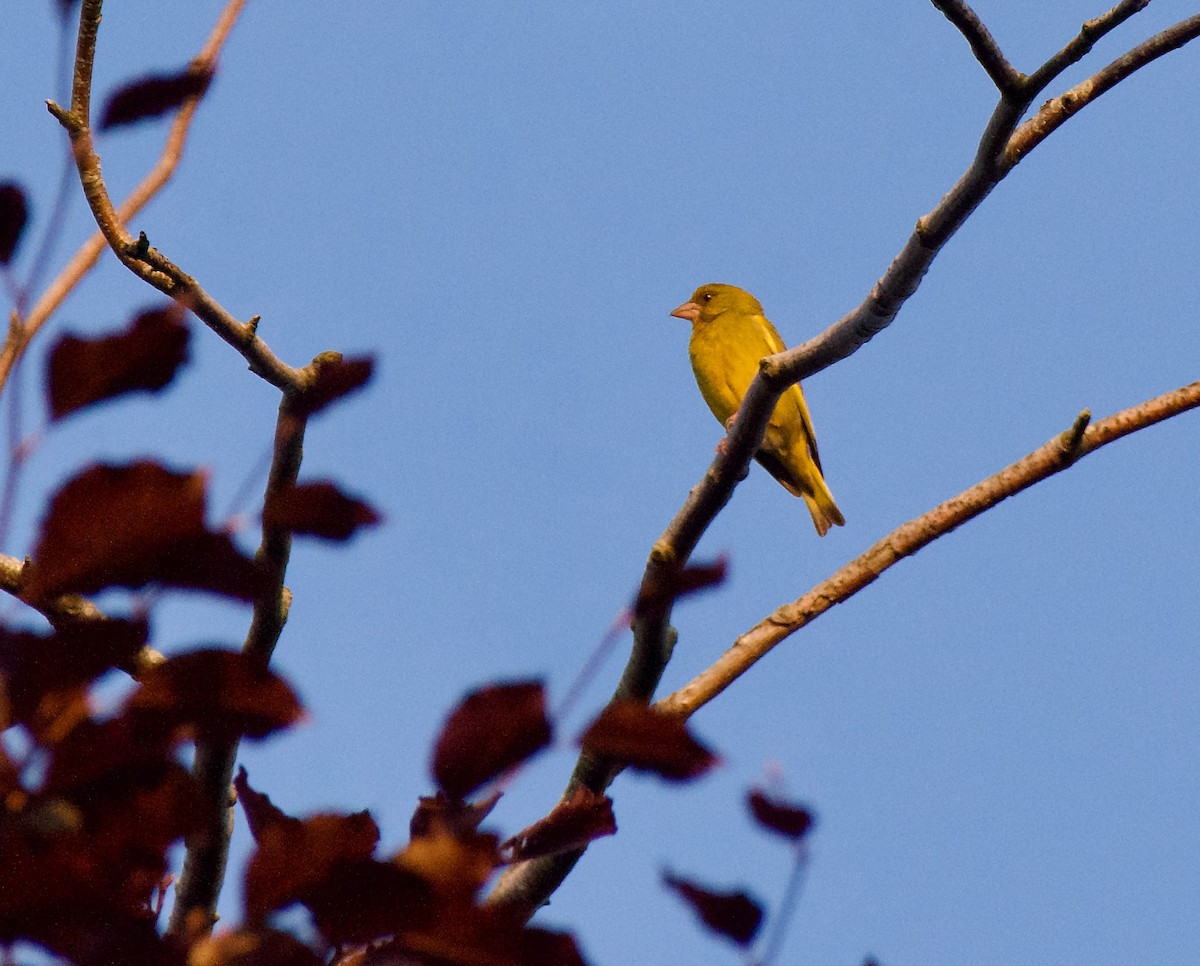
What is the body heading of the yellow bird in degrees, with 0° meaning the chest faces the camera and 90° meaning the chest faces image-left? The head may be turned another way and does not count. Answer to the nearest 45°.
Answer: approximately 45°

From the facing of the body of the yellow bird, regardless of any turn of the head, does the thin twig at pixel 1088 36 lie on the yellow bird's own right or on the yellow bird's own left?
on the yellow bird's own left

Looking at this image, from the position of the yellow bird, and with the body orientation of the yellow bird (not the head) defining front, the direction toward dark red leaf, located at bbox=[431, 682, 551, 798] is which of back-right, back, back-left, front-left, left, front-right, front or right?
front-left

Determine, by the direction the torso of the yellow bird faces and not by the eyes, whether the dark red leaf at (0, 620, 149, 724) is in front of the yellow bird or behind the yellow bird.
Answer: in front
